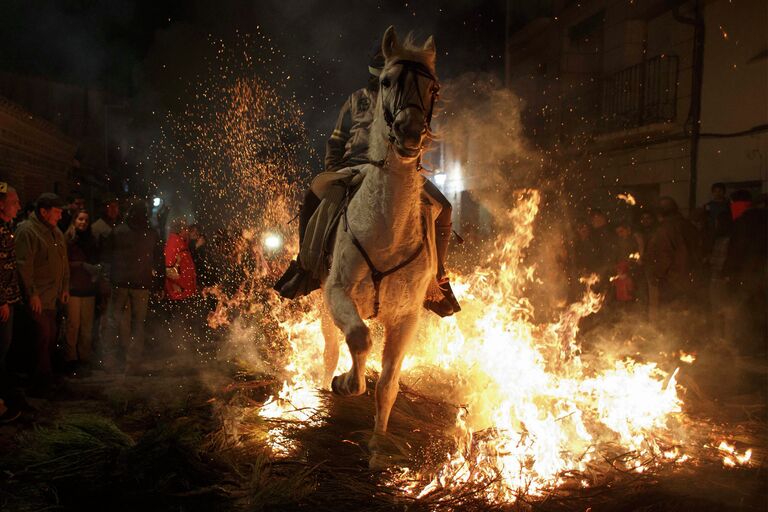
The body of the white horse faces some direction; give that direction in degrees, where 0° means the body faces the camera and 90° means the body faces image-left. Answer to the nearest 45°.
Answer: approximately 0°

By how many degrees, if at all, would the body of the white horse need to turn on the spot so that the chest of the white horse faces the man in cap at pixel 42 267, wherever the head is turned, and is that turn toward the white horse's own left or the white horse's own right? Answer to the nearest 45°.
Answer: approximately 135° to the white horse's own right

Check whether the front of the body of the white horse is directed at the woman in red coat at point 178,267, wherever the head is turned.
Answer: no

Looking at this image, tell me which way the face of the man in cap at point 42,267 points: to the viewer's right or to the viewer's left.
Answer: to the viewer's right
